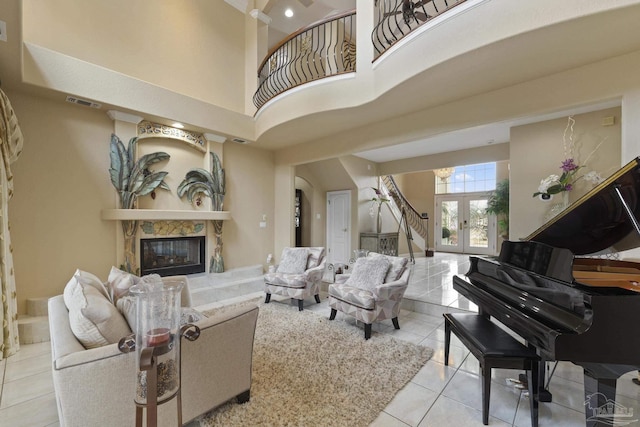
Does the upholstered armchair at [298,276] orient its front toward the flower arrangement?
no

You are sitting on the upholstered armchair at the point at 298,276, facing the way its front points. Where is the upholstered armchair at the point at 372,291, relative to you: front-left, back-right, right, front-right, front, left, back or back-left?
left

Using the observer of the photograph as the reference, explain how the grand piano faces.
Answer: facing the viewer and to the left of the viewer

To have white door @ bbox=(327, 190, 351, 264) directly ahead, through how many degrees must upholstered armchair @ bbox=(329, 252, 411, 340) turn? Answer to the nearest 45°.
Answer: approximately 135° to its right

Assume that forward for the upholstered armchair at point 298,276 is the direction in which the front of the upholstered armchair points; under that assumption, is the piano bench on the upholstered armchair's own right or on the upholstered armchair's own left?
on the upholstered armchair's own left

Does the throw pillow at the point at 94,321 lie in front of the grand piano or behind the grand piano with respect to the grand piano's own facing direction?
in front

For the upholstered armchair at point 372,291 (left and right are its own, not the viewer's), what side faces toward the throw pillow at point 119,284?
front

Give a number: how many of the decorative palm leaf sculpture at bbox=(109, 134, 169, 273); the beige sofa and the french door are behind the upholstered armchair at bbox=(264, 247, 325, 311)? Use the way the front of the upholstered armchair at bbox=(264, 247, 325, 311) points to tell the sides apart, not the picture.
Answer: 1

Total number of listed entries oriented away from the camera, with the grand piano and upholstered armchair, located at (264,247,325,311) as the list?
0

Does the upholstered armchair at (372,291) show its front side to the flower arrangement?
no

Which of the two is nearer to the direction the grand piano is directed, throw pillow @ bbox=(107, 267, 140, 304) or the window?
the throw pillow

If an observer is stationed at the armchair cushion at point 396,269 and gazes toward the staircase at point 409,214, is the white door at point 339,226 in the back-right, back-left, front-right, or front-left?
front-left

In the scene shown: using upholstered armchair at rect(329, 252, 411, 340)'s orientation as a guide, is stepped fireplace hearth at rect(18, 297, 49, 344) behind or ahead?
ahead

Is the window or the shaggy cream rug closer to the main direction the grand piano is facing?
the shaggy cream rug

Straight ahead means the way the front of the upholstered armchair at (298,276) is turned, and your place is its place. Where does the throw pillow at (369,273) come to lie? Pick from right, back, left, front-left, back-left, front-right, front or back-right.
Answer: left

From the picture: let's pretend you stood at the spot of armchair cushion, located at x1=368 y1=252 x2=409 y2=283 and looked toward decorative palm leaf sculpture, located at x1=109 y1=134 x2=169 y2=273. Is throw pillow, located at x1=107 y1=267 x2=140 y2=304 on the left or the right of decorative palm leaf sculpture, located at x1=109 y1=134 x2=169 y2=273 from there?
left
